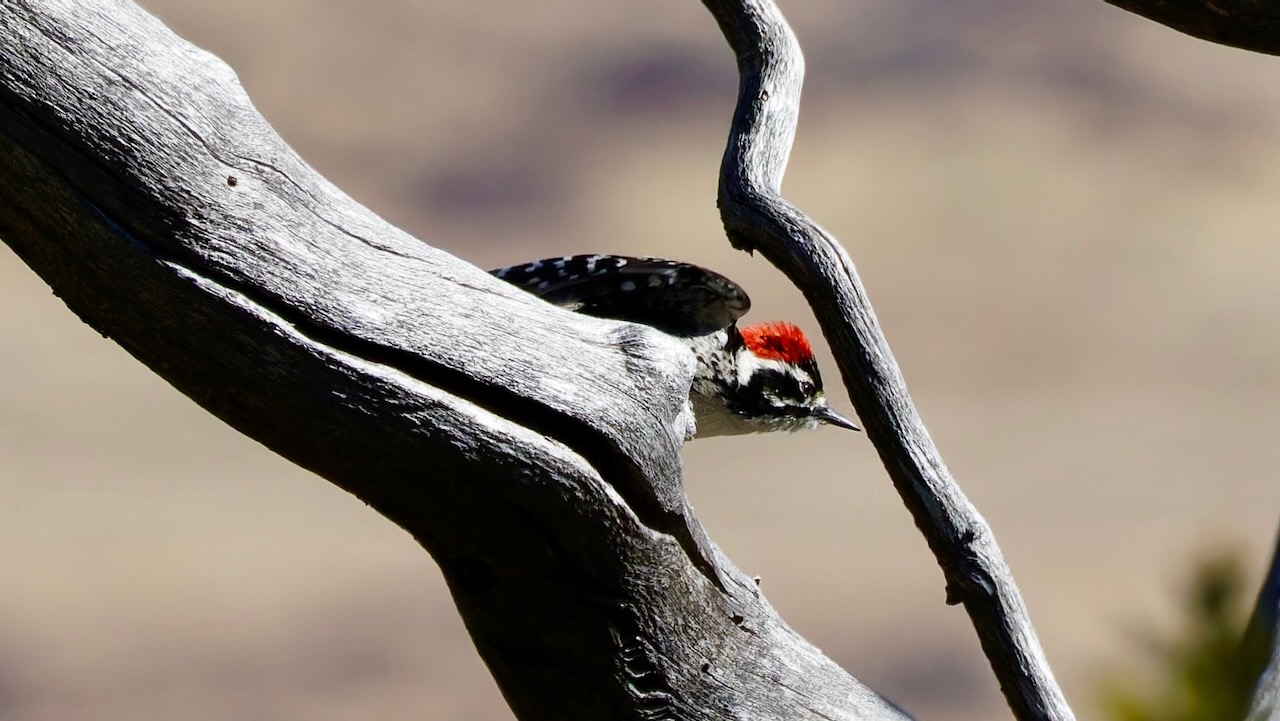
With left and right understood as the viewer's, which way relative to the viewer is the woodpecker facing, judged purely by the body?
facing to the right of the viewer
